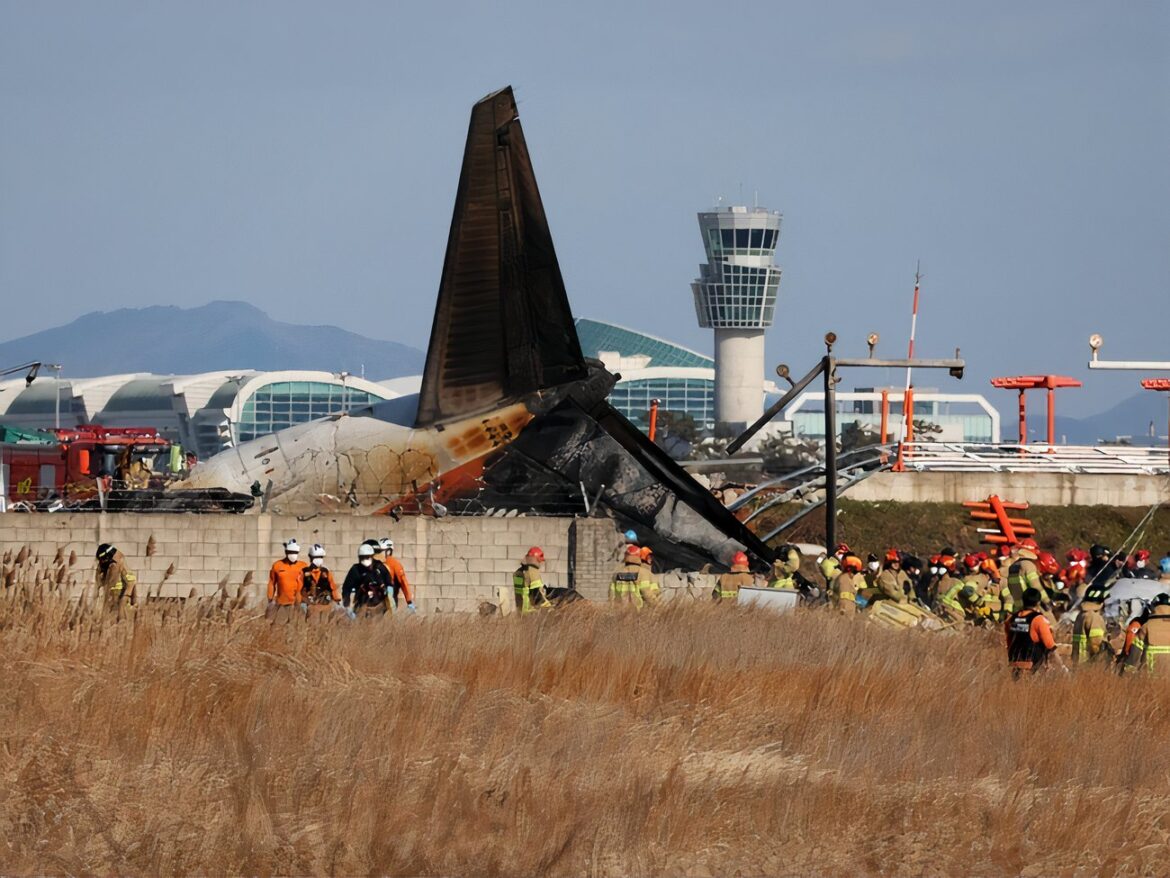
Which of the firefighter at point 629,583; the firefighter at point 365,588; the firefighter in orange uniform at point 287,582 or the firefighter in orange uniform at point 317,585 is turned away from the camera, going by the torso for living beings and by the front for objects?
the firefighter at point 629,583

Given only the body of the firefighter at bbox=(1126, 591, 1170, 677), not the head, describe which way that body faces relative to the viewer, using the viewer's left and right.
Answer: facing away from the viewer

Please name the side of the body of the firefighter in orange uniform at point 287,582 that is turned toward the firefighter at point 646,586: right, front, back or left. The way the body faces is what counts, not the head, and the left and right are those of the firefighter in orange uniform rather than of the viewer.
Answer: left

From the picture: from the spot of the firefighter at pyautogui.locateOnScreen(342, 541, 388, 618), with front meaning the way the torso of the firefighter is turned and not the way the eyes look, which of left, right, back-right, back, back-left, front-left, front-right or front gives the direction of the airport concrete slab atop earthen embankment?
back-left

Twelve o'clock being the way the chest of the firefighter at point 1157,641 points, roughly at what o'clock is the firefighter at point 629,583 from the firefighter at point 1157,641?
the firefighter at point 629,583 is roughly at 10 o'clock from the firefighter at point 1157,641.

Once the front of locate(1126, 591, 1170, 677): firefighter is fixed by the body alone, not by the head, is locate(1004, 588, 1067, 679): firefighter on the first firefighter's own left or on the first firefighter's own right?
on the first firefighter's own left

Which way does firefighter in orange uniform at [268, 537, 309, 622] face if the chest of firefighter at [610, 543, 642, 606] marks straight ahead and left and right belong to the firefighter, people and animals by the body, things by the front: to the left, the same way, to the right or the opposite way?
the opposite way

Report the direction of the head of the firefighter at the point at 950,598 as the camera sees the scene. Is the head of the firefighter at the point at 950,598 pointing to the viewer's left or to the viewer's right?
to the viewer's left

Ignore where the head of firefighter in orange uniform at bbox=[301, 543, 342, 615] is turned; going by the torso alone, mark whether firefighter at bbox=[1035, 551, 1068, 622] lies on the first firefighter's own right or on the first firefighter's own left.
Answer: on the first firefighter's own left

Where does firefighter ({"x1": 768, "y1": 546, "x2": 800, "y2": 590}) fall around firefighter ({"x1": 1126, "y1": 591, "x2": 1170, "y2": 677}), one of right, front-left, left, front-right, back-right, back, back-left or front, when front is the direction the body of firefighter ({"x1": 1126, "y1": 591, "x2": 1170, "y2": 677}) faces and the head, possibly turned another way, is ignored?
front-left

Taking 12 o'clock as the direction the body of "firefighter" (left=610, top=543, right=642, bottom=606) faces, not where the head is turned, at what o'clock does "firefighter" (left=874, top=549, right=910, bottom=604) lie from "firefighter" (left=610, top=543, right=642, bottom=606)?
"firefighter" (left=874, top=549, right=910, bottom=604) is roughly at 2 o'clock from "firefighter" (left=610, top=543, right=642, bottom=606).

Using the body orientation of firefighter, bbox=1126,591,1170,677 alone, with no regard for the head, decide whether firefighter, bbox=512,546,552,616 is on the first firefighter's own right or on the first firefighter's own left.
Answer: on the first firefighter's own left

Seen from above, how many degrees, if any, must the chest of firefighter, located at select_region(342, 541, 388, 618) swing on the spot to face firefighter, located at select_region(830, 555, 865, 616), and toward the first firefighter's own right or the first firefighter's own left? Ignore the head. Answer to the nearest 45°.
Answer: approximately 90° to the first firefighter's own left

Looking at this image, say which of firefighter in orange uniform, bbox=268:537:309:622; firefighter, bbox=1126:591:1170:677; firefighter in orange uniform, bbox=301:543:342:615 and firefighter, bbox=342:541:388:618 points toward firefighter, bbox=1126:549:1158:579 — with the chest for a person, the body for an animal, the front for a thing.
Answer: firefighter, bbox=1126:591:1170:677
